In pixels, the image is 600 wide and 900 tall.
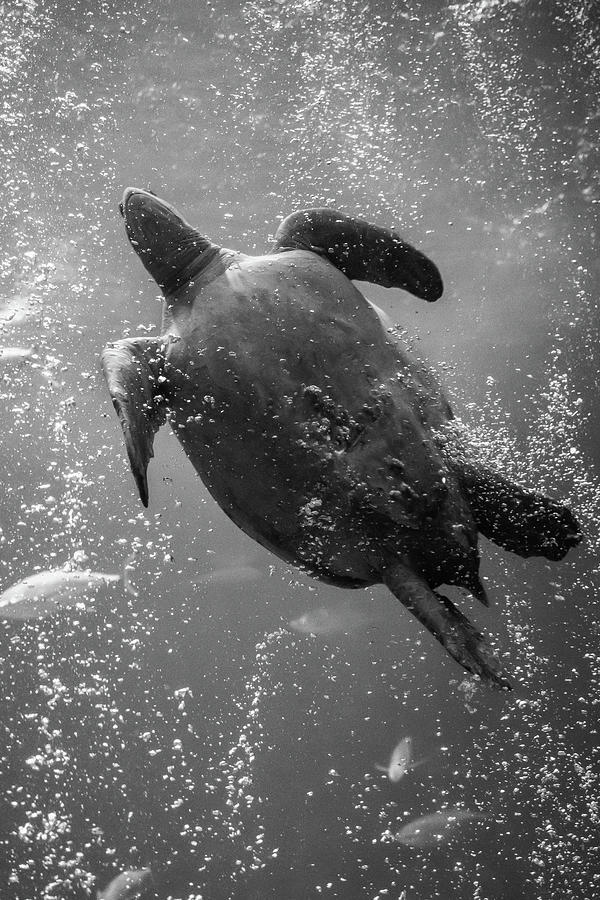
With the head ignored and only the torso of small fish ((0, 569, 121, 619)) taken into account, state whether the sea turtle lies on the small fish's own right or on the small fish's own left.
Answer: on the small fish's own left
